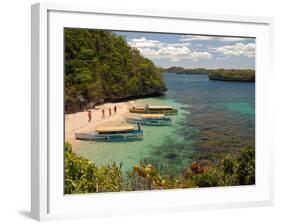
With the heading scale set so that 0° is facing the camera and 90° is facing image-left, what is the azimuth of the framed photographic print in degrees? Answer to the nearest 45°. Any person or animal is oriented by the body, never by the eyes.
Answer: approximately 315°
